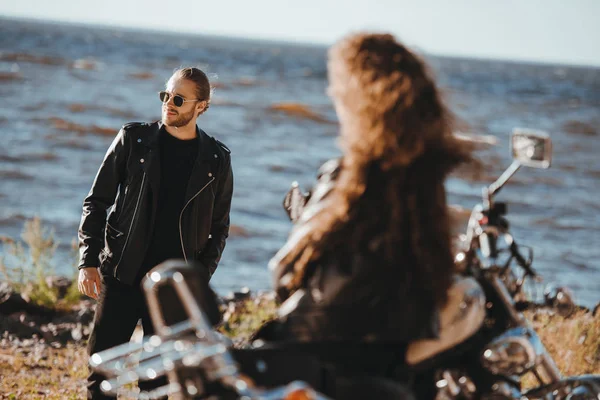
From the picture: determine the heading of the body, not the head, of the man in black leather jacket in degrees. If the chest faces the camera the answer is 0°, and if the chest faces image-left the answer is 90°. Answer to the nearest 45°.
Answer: approximately 0°

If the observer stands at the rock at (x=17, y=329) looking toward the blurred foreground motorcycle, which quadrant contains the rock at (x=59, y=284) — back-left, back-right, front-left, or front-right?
back-left

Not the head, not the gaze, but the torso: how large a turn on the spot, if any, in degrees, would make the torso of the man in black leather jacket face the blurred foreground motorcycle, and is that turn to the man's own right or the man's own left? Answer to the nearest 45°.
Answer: approximately 45° to the man's own left

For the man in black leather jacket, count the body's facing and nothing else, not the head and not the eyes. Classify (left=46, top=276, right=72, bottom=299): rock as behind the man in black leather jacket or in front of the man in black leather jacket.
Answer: behind

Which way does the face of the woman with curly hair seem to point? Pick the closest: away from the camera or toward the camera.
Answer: away from the camera

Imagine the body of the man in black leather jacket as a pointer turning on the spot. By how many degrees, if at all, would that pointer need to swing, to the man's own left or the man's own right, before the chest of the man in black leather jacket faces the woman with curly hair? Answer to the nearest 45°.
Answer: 0° — they already face them

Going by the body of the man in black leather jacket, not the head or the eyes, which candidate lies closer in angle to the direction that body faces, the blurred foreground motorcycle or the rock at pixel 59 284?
the blurred foreground motorcycle

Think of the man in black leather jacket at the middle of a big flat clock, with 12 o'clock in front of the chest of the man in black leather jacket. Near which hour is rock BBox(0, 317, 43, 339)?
The rock is roughly at 5 o'clock from the man in black leather jacket.

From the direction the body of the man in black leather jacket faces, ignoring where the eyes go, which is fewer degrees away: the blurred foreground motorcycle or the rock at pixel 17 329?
the blurred foreground motorcycle
